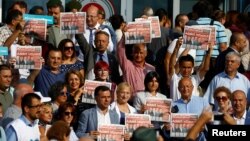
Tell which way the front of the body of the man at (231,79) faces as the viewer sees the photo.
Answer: toward the camera

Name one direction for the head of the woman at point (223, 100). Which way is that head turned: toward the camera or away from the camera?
toward the camera

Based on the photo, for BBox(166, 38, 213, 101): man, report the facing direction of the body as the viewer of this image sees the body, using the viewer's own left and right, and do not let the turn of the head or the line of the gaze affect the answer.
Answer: facing the viewer

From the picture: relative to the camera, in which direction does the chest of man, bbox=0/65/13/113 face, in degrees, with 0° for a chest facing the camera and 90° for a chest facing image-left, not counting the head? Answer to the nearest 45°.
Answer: approximately 315°

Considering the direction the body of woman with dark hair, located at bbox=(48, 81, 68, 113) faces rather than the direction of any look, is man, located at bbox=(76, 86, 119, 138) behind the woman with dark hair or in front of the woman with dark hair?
in front
